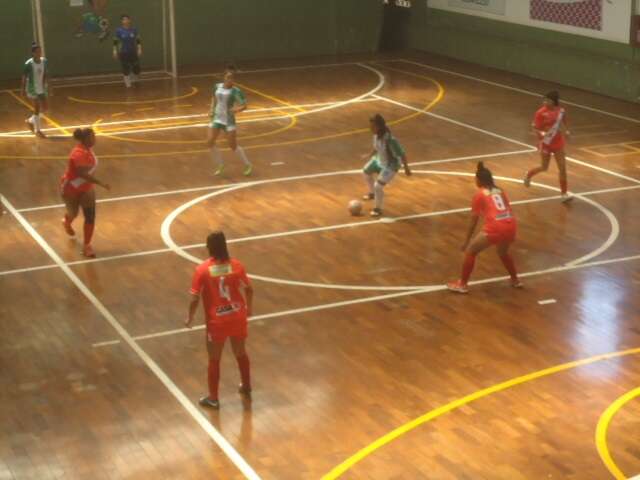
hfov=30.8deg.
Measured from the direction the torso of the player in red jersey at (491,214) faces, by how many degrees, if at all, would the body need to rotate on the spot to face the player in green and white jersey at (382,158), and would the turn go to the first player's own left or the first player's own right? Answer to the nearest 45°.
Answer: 0° — they already face them

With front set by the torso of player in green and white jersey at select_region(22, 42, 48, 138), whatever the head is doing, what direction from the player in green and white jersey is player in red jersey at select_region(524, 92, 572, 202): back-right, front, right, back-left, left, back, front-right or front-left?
front

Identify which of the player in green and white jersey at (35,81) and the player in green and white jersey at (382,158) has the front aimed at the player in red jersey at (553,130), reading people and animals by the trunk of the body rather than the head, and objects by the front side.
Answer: the player in green and white jersey at (35,81)

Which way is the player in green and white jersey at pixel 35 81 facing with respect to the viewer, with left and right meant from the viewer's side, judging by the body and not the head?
facing the viewer and to the right of the viewer

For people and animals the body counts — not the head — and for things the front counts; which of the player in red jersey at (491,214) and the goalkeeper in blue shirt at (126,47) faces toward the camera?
the goalkeeper in blue shirt

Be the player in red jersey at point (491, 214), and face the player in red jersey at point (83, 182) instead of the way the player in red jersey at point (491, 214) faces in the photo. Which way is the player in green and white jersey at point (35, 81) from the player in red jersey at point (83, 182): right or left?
right

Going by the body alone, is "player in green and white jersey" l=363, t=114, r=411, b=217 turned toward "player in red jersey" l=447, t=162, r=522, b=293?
no

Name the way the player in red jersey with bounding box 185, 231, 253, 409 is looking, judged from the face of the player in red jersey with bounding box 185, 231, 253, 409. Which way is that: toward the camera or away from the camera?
away from the camera

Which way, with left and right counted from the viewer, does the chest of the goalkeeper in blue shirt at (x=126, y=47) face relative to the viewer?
facing the viewer

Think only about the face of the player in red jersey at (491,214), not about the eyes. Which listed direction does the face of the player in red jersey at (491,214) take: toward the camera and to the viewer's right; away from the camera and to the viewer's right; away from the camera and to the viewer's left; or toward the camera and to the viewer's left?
away from the camera and to the viewer's left

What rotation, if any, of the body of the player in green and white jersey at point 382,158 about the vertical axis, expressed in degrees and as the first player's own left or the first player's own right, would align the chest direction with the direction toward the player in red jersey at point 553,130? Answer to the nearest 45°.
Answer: approximately 135° to the first player's own left

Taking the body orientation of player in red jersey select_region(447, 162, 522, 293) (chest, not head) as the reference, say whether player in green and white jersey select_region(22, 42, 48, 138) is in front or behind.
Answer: in front

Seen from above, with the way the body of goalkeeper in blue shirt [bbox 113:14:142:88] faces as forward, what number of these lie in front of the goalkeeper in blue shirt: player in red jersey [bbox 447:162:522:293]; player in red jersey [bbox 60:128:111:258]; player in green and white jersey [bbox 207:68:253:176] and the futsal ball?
4

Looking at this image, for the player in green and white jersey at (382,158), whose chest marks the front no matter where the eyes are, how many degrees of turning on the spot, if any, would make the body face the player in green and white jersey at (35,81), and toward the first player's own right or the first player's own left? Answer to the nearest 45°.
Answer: approximately 90° to the first player's own right

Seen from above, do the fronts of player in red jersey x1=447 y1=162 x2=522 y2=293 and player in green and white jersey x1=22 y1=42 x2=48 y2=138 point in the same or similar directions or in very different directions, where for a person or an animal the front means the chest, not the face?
very different directions

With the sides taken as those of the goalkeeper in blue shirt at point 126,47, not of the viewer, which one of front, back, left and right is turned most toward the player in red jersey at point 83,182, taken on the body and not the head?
front

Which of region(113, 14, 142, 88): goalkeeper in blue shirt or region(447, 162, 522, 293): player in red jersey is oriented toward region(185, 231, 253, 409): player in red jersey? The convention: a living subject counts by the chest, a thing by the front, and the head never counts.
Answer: the goalkeeper in blue shirt

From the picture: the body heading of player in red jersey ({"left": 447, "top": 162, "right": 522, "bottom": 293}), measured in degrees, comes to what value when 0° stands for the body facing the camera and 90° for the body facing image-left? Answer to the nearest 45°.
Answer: approximately 135°
